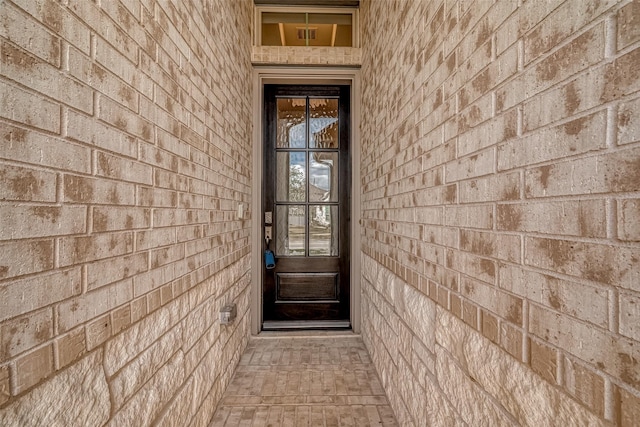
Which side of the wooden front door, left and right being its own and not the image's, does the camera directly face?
front
